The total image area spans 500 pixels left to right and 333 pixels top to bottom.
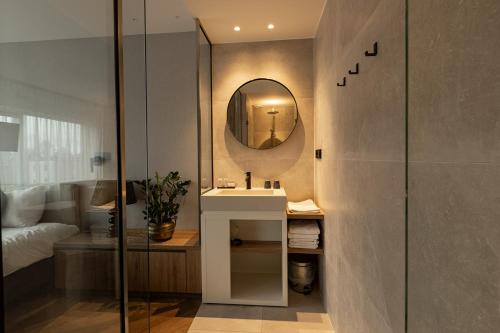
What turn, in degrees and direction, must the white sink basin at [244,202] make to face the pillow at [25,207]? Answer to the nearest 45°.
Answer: approximately 45° to its right

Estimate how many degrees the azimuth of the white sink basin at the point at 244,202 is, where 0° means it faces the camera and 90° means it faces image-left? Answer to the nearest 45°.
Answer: approximately 0°

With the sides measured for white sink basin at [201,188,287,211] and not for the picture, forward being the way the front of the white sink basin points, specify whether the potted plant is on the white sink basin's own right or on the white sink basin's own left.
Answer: on the white sink basin's own right

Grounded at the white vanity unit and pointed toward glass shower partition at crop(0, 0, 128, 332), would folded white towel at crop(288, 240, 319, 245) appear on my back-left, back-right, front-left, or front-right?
back-left

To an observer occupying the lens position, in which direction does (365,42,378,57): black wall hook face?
facing to the left of the viewer

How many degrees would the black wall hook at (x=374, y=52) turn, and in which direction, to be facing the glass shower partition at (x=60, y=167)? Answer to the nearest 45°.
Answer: approximately 45° to its left
